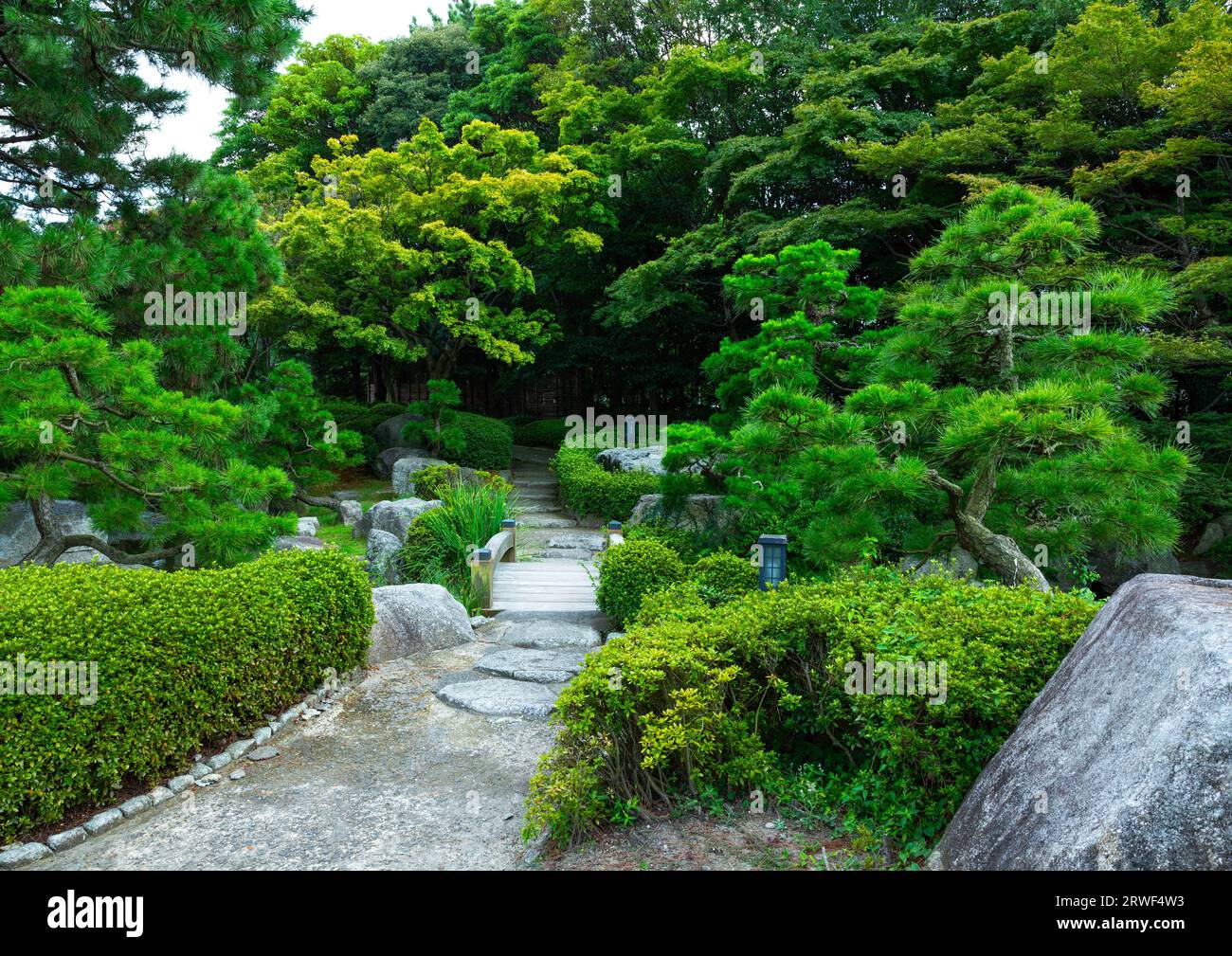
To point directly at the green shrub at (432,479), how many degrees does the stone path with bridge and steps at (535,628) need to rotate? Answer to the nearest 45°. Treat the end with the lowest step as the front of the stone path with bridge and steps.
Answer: approximately 180°

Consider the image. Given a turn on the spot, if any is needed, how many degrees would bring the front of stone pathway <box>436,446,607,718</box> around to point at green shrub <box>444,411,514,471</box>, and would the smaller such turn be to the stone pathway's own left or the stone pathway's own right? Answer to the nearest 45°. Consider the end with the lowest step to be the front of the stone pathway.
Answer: approximately 180°

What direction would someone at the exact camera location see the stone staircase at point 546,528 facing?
facing the viewer

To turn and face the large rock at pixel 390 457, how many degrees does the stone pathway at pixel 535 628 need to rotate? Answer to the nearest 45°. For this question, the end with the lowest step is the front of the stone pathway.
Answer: approximately 180°

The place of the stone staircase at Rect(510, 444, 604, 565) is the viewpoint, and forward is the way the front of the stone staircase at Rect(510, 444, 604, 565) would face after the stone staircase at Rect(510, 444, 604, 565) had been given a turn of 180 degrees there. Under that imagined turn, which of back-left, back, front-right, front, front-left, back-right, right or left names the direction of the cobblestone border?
back

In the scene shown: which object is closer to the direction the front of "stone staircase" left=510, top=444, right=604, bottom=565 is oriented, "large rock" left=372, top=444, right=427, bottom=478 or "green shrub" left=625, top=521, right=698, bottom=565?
the green shrub

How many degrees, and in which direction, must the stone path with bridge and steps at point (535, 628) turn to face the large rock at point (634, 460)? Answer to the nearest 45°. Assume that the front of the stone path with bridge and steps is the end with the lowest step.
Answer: approximately 180°

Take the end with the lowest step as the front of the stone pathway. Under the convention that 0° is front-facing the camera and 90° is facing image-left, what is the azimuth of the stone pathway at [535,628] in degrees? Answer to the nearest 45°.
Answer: approximately 0°

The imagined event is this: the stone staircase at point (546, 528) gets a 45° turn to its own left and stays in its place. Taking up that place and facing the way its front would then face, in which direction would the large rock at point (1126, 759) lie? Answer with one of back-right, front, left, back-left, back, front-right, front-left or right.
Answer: front-right

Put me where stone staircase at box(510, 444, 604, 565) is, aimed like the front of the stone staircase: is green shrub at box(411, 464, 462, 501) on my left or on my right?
on my right
